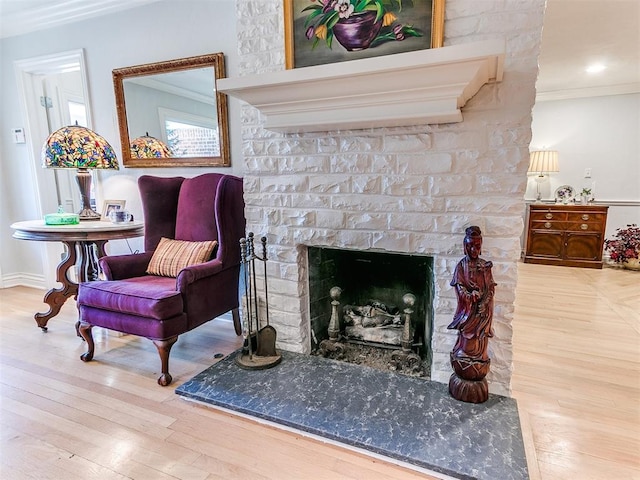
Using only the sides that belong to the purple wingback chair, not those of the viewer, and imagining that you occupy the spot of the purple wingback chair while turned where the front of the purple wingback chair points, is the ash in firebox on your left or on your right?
on your left

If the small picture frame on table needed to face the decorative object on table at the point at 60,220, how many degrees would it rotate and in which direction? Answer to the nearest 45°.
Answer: approximately 45° to its right

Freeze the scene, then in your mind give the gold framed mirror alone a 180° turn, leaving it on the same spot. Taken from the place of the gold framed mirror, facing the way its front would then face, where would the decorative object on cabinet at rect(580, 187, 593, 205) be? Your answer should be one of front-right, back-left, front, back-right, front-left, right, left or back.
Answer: front-right

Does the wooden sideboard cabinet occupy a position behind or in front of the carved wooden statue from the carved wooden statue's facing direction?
behind

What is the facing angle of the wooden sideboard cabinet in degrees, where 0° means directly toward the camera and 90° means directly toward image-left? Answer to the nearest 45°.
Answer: approximately 0°

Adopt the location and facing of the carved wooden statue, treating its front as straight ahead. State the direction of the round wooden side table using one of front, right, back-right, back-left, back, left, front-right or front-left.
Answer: right

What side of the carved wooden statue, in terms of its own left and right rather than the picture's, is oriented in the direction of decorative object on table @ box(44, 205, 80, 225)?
right

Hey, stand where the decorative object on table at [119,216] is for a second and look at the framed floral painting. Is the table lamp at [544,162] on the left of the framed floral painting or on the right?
left

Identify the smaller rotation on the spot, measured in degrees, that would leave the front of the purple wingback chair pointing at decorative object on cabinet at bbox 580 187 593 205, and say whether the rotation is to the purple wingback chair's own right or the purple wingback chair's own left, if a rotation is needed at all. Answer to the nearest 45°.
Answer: approximately 135° to the purple wingback chair's own left

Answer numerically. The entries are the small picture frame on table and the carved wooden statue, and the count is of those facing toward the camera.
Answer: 2
